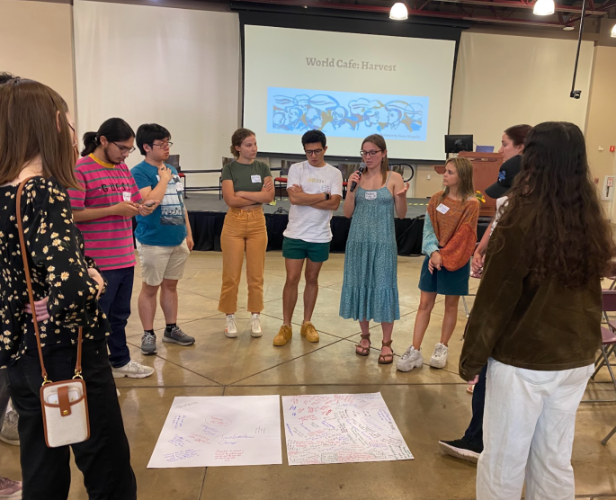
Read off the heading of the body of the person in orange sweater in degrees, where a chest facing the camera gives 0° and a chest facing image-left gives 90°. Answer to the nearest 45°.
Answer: approximately 45°

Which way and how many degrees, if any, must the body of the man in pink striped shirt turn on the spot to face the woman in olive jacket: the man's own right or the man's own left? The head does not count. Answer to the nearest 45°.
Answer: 0° — they already face them

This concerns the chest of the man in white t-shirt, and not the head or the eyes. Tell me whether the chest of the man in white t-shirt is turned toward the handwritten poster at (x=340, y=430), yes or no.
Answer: yes

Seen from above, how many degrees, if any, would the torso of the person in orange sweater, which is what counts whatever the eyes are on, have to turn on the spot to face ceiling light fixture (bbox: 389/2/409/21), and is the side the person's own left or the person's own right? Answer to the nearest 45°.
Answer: approximately 135° to the person's own right

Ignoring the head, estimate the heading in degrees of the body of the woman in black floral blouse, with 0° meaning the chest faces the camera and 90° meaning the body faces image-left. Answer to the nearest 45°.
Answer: approximately 225°

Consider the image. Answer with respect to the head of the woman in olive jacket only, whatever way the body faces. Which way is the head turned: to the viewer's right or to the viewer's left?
to the viewer's left

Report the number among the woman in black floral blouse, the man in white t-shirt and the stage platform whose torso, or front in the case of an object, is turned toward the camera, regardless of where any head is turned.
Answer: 2

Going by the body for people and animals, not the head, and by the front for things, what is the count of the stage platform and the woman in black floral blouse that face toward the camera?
1

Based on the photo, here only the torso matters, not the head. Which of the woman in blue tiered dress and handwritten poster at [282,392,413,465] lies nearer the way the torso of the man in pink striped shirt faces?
the handwritten poster

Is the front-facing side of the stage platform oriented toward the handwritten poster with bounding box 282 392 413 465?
yes
